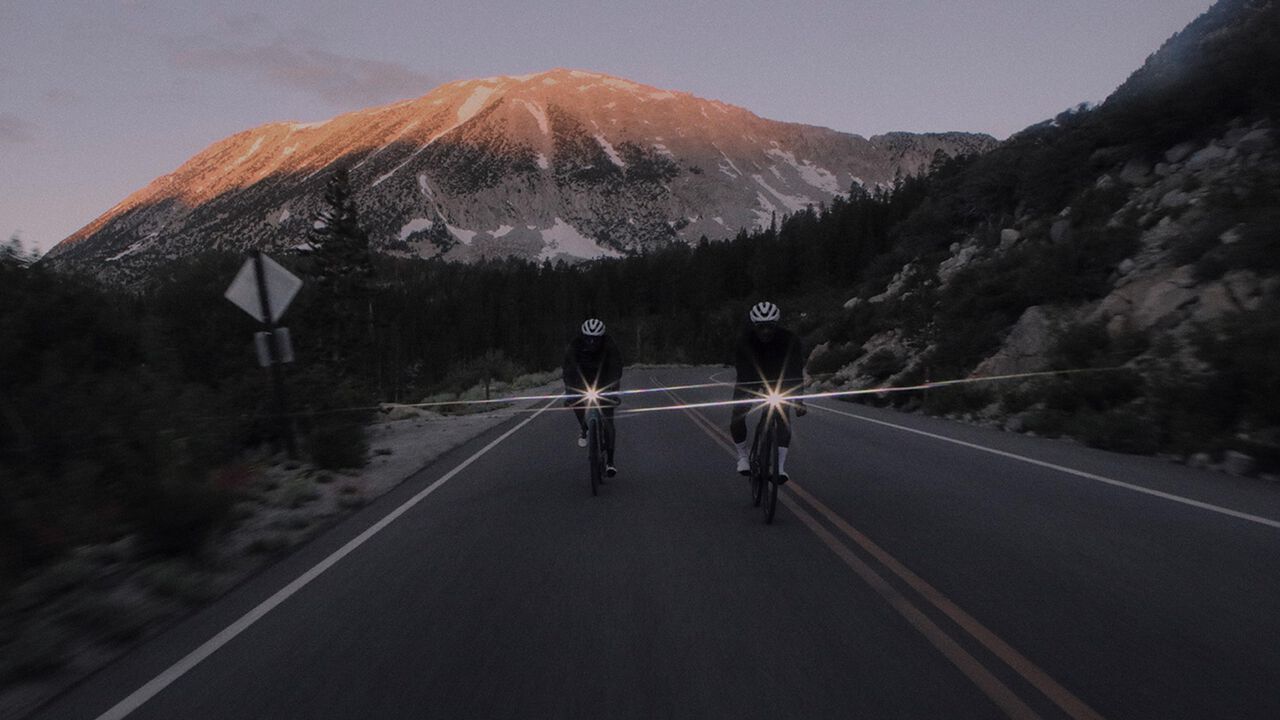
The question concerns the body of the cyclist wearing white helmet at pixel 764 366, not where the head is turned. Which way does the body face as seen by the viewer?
toward the camera

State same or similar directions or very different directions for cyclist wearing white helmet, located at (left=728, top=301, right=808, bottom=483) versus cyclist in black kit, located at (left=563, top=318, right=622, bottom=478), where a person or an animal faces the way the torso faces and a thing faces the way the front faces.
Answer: same or similar directions

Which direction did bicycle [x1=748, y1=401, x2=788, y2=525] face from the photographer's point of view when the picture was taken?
facing the viewer

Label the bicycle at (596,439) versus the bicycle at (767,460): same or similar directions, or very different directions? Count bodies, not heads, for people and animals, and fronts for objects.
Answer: same or similar directions

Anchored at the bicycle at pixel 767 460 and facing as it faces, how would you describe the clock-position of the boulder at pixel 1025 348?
The boulder is roughly at 7 o'clock from the bicycle.

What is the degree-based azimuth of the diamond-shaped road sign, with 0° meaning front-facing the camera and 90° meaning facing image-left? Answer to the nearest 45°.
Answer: approximately 180°

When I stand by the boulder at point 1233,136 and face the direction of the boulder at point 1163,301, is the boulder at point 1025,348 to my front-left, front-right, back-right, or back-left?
front-right

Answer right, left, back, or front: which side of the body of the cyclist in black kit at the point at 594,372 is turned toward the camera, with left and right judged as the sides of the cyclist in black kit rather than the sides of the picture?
front
